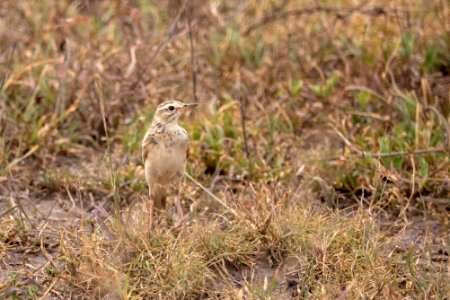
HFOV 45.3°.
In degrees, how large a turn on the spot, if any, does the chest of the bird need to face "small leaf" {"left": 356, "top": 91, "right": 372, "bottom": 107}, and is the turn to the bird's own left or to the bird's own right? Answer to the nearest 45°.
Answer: approximately 135° to the bird's own left

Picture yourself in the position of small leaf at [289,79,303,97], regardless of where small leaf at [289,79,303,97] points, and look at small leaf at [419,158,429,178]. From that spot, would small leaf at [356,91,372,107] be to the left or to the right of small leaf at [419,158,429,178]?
left

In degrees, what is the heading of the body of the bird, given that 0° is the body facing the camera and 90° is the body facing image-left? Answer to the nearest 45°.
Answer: approximately 0°

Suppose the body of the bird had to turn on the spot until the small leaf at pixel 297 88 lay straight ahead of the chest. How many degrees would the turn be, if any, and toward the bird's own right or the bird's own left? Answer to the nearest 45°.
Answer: approximately 135° to the bird's own left

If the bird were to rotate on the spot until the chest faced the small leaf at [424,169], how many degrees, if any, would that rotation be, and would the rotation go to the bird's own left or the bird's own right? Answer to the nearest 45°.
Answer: approximately 90° to the bird's own left
